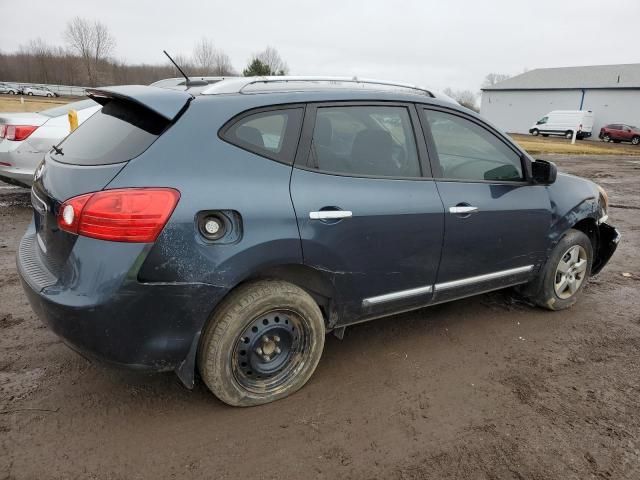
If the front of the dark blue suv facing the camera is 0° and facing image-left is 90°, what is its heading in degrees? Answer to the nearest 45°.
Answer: approximately 225°

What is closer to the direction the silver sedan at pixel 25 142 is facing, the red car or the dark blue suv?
the red car

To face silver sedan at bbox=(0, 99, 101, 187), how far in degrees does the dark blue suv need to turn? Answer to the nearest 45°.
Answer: approximately 90° to its left

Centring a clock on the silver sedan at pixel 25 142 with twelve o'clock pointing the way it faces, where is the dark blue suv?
The dark blue suv is roughly at 4 o'clock from the silver sedan.

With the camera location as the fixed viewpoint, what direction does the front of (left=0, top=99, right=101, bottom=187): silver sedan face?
facing away from the viewer and to the right of the viewer
